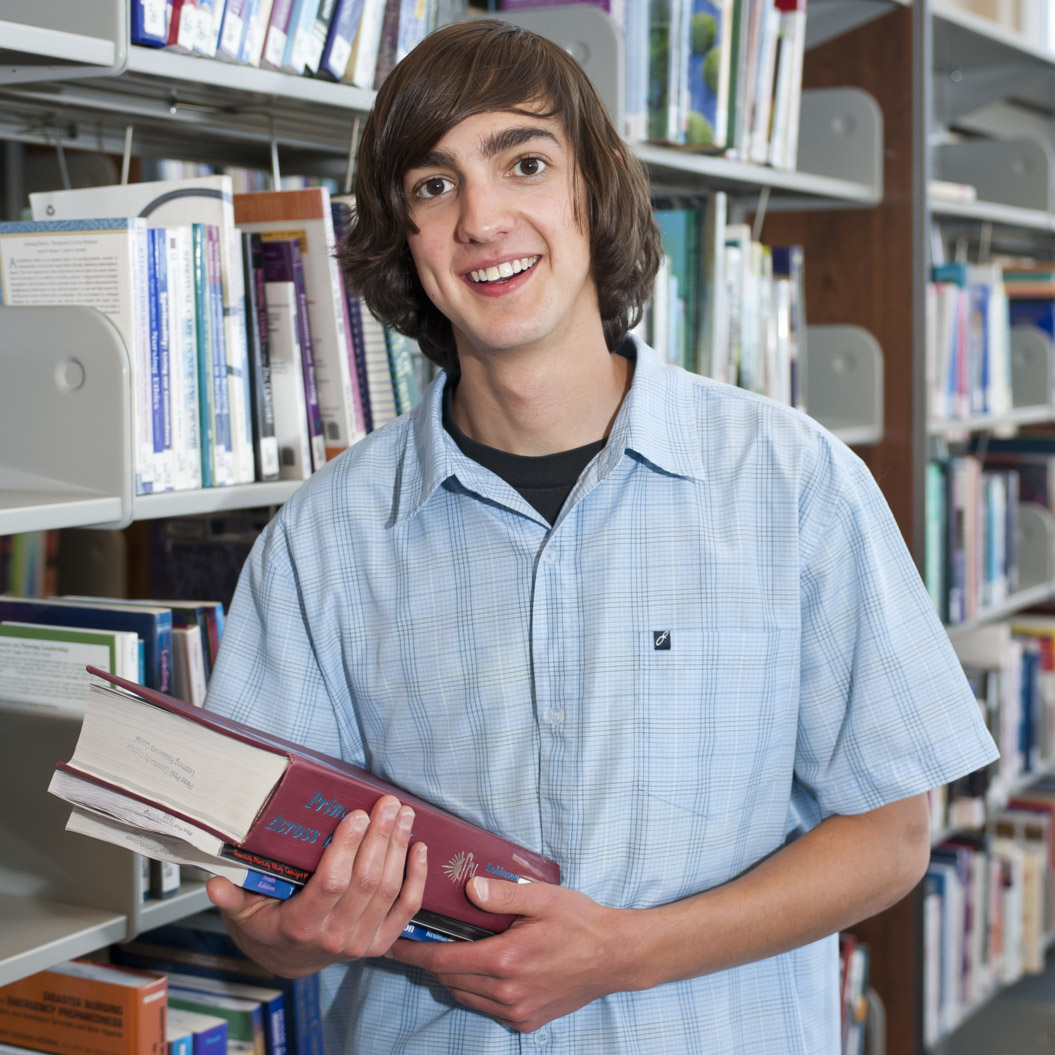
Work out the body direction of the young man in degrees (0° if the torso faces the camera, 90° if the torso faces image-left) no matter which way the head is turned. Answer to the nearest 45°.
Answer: approximately 0°
